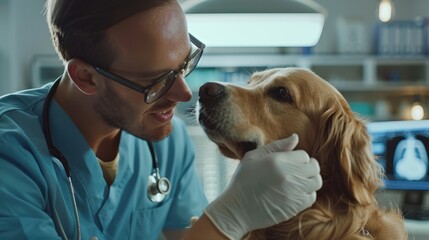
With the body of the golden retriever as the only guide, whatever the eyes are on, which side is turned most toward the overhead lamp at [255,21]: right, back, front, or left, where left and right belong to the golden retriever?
right

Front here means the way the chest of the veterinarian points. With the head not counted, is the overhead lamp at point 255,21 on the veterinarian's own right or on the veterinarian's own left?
on the veterinarian's own left

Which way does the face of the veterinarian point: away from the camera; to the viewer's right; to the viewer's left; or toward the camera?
to the viewer's right

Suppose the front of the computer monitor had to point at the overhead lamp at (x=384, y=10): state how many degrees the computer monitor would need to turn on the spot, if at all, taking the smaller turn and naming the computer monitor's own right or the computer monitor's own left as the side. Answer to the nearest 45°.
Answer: approximately 180°

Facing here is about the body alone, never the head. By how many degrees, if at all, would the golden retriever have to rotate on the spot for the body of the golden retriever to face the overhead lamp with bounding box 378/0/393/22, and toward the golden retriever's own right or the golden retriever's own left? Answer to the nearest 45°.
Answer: approximately 90° to the golden retriever's own right

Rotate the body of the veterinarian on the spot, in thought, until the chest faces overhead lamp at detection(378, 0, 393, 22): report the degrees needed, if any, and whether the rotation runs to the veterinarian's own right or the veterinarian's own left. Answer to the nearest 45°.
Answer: approximately 90° to the veterinarian's own left

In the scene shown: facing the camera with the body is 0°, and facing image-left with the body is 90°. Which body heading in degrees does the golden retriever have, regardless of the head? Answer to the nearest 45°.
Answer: approximately 90°

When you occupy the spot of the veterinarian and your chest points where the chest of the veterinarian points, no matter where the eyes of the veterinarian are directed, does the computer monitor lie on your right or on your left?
on your left

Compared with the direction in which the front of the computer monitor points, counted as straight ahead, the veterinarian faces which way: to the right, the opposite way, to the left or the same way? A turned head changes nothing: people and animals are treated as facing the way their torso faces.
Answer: to the left
